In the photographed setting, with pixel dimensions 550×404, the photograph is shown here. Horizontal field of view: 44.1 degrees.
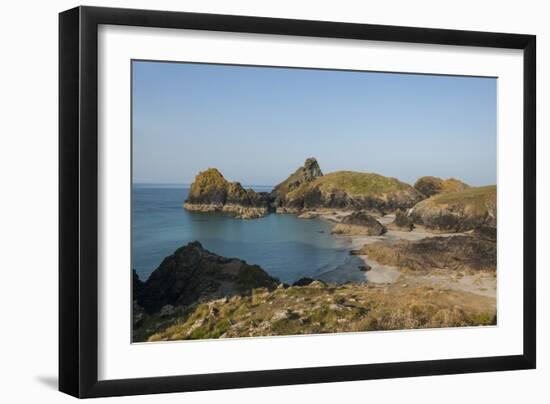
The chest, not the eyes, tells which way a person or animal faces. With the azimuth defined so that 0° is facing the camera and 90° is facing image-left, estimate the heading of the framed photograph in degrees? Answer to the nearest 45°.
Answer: approximately 315°
